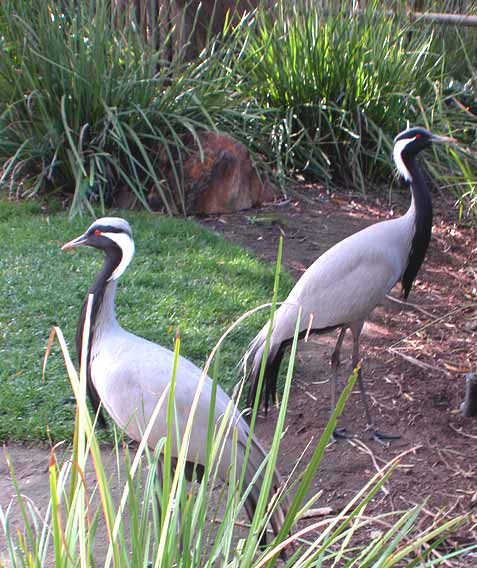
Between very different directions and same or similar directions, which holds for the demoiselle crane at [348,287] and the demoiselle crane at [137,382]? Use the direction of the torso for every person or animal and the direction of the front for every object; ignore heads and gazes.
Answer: very different directions

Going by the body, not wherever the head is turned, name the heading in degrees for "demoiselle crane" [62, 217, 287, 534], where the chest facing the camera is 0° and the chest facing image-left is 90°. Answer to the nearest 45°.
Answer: approximately 90°

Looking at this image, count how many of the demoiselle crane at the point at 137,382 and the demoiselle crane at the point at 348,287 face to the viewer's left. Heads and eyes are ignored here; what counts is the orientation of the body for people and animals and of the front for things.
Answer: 1

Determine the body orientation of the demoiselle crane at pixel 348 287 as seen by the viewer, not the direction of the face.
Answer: to the viewer's right

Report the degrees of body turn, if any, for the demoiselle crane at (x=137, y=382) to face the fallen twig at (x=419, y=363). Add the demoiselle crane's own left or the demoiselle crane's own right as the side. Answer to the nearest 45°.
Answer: approximately 135° to the demoiselle crane's own right

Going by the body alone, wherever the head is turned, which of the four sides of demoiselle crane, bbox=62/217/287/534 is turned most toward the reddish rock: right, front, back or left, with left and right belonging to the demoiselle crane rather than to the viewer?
right

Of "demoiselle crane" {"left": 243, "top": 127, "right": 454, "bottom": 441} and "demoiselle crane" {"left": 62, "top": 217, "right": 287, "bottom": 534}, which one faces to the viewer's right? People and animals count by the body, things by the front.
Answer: "demoiselle crane" {"left": 243, "top": 127, "right": 454, "bottom": 441}
